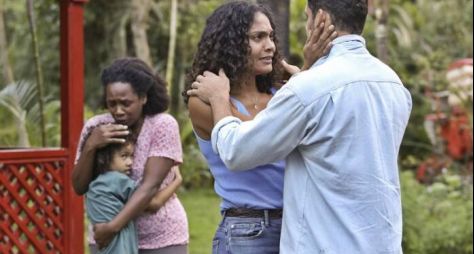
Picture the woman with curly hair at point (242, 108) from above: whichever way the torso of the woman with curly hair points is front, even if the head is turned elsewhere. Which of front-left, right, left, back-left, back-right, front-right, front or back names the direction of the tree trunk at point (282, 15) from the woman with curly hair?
back-left

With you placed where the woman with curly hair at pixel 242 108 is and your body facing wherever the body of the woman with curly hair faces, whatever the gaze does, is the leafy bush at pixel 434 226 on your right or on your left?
on your left

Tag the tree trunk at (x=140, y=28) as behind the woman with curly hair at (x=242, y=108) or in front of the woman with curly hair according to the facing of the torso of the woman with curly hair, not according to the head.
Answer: behind

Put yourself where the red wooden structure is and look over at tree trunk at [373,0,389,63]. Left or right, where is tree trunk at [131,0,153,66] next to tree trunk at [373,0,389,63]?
left

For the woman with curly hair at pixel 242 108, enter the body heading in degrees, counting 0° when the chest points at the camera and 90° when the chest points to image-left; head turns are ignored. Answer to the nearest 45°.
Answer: approximately 315°

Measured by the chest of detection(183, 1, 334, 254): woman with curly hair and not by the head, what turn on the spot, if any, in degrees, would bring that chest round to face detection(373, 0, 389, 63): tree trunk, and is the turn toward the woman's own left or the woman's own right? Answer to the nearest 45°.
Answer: approximately 135° to the woman's own left
